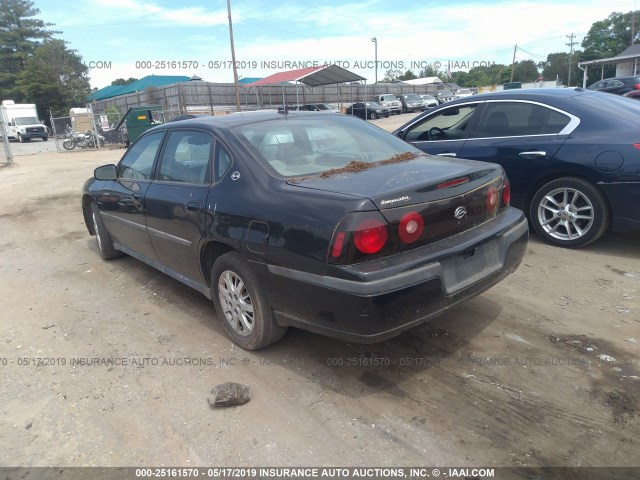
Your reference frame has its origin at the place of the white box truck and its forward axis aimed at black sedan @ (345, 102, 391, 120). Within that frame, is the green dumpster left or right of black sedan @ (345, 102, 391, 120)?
right

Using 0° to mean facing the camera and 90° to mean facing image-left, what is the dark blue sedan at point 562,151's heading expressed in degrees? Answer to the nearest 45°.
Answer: approximately 90°

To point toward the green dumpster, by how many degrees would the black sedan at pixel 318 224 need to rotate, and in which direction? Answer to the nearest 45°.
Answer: approximately 45° to its right

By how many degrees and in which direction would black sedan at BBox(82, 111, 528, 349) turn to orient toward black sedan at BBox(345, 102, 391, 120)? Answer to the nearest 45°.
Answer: approximately 45° to its right

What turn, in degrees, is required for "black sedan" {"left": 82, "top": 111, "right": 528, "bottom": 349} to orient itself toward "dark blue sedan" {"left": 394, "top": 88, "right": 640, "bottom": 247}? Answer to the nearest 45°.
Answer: approximately 90° to its right

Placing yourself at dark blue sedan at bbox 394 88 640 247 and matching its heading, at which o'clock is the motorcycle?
The motorcycle is roughly at 1 o'clock from the dark blue sedan.

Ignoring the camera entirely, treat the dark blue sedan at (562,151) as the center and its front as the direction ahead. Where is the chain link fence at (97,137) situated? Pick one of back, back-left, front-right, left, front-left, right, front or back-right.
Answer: front-right

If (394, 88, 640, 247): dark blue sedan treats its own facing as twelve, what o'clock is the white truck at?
The white truck is roughly at 1 o'clock from the dark blue sedan.

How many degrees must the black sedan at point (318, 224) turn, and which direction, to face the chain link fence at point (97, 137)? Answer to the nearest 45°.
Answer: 0° — it already faces it

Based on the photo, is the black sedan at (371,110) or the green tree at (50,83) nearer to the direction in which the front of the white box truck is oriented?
the black sedan

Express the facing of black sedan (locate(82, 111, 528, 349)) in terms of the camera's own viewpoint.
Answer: facing away from the viewer and to the left of the viewer
